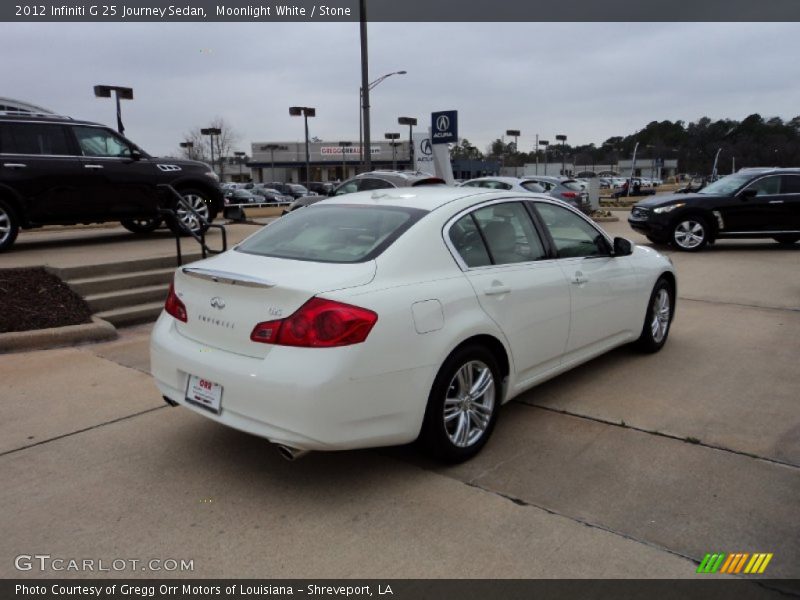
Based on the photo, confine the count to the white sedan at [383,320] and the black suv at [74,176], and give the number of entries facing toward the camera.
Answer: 0

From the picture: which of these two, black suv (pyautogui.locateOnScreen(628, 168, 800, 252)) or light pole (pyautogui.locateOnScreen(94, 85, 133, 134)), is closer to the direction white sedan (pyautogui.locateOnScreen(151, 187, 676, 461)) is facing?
the black suv

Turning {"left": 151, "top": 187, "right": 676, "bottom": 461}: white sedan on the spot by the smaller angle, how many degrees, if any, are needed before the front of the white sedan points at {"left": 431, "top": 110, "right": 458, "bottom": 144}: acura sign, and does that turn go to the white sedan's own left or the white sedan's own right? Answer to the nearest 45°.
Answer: approximately 45° to the white sedan's own left

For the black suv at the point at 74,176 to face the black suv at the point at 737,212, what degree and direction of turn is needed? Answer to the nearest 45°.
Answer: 0° — it already faces it

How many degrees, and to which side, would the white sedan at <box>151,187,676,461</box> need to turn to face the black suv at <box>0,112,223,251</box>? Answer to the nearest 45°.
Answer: approximately 90° to its left

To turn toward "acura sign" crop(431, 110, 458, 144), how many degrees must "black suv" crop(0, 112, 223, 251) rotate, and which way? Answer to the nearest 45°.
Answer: approximately 45° to its left

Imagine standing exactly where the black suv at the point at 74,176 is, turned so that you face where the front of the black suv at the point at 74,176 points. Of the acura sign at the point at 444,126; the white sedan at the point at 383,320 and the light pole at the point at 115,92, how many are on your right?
1

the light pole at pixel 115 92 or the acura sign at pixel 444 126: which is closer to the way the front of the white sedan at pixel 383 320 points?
the acura sign

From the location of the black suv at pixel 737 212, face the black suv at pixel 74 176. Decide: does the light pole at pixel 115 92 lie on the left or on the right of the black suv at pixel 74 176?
right

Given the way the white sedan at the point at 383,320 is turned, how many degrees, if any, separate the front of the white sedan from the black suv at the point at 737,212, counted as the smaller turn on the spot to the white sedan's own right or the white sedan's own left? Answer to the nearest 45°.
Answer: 0° — it already faces it

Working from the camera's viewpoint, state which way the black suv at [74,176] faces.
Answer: facing to the right of the viewer

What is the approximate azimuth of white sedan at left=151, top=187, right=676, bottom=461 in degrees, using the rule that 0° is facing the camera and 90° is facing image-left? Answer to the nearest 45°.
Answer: approximately 225°

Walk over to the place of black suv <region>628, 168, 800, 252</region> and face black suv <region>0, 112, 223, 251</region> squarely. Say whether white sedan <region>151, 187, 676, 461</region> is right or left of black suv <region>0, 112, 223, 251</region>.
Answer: left

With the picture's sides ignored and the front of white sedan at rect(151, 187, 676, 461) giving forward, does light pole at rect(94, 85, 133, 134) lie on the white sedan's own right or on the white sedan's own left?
on the white sedan's own left
